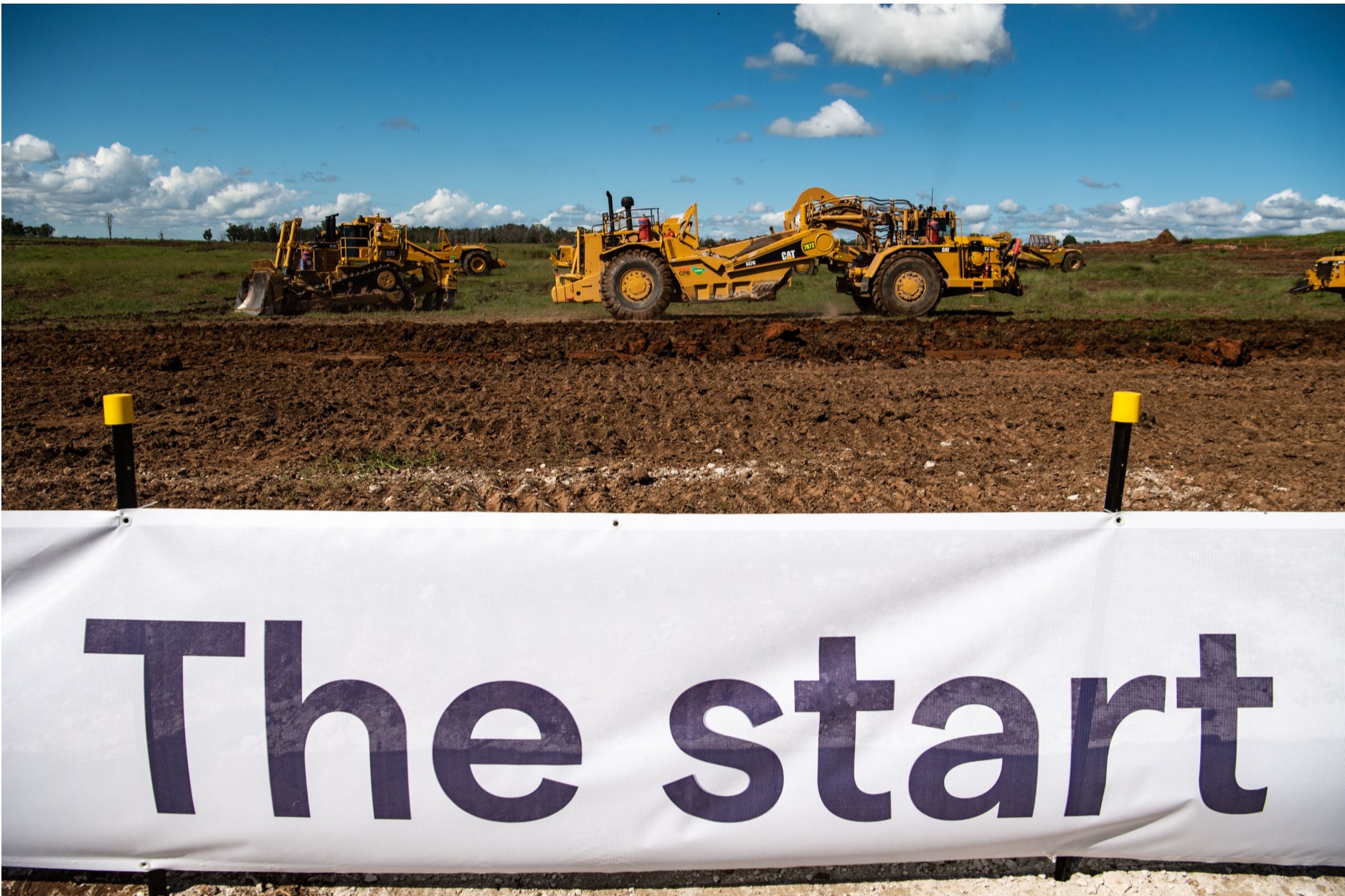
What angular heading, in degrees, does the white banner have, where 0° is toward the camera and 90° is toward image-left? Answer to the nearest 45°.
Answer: approximately 0°

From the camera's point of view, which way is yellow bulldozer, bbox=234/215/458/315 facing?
to the viewer's left

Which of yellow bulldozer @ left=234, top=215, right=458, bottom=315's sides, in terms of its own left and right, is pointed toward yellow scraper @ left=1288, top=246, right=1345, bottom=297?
back

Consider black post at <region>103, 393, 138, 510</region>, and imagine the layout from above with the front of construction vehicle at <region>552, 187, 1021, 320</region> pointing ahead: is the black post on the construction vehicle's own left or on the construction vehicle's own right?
on the construction vehicle's own right

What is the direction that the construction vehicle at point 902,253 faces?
to the viewer's right

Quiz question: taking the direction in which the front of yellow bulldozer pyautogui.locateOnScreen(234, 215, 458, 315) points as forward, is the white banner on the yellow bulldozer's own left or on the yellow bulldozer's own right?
on the yellow bulldozer's own left

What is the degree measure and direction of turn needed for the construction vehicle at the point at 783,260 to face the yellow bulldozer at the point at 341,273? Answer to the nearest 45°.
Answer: approximately 180°

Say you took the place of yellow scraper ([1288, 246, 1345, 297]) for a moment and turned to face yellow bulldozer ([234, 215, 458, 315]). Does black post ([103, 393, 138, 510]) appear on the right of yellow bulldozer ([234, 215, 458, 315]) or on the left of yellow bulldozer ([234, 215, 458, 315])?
left

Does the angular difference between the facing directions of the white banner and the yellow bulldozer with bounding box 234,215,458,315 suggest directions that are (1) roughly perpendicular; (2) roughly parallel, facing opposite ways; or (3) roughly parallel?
roughly perpendicular

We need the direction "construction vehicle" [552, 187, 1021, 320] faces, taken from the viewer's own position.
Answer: facing to the right of the viewer
